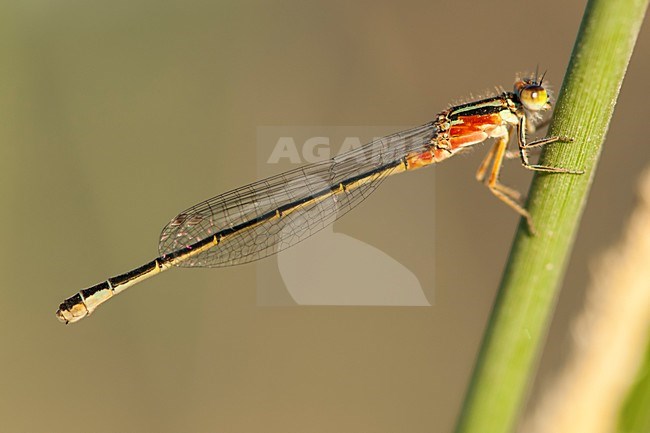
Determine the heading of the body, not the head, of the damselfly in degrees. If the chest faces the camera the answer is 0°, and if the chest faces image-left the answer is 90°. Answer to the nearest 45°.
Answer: approximately 270°
